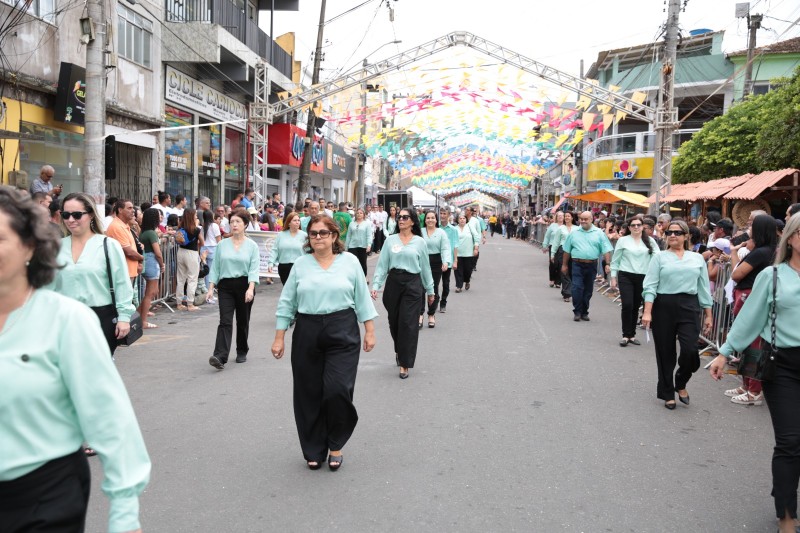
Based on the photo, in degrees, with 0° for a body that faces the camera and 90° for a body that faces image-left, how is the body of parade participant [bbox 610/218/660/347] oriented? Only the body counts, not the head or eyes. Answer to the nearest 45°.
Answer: approximately 0°

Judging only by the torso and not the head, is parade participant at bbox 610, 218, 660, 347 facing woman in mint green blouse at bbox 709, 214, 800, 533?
yes

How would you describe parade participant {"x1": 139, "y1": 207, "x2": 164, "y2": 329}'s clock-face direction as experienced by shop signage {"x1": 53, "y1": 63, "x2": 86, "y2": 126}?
The parade participant is roughly at 1 o'clock from the shop signage.

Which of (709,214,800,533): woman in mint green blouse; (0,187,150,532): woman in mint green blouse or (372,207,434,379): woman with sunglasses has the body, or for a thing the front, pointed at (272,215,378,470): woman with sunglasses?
(372,207,434,379): woman with sunglasses

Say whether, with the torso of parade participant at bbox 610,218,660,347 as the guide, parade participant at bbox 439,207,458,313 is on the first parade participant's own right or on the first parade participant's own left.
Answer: on the first parade participant's own right

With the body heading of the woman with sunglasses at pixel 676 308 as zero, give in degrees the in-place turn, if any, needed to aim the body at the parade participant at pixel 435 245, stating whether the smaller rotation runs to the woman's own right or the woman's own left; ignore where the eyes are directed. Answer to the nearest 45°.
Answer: approximately 135° to the woman's own right

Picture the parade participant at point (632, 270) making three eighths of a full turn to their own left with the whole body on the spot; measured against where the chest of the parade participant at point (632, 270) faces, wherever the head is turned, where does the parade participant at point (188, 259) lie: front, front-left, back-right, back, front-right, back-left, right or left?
back-left

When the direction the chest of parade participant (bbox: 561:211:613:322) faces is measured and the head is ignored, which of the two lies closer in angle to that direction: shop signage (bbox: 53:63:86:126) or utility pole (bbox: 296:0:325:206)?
the shop signage

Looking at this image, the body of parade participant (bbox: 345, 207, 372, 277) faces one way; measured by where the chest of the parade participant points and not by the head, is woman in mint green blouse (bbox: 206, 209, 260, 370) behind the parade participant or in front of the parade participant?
in front

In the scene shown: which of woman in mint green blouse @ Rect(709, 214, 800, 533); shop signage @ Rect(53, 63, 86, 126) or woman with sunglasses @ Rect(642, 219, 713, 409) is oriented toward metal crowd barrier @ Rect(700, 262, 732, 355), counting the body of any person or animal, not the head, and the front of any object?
the shop signage

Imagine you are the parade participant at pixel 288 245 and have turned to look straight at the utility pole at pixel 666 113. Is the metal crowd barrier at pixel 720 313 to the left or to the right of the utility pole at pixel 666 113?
right

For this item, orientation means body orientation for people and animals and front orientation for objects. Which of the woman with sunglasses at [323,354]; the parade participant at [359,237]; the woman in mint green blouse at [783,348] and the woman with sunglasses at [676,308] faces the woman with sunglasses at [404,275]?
the parade participant
